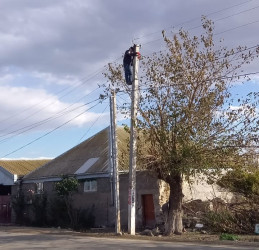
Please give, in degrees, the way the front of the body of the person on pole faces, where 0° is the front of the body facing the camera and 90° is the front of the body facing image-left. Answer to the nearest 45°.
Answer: approximately 270°

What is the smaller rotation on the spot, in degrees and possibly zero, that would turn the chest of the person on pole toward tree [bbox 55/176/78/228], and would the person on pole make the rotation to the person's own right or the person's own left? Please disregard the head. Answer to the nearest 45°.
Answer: approximately 135° to the person's own left

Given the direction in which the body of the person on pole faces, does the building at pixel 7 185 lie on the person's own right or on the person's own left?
on the person's own left
